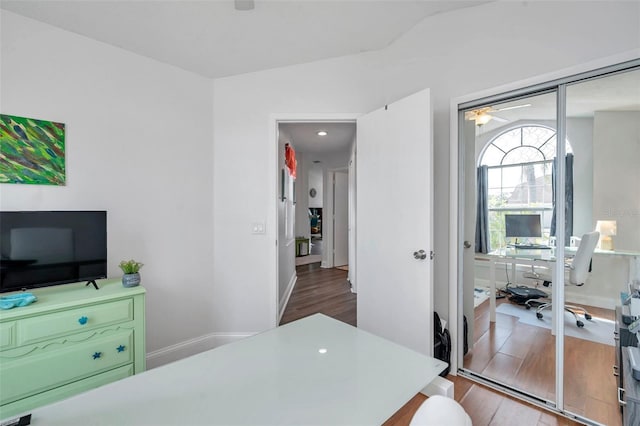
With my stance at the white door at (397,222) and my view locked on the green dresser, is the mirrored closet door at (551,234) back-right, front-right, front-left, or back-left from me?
back-left

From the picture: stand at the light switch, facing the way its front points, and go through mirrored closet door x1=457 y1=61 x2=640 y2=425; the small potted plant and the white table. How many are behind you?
0

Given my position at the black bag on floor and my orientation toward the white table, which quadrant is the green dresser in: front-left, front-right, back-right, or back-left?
front-right

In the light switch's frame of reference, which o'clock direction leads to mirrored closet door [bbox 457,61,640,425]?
The mirrored closet door is roughly at 10 o'clock from the light switch.

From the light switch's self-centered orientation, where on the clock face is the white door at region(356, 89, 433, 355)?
The white door is roughly at 10 o'clock from the light switch.

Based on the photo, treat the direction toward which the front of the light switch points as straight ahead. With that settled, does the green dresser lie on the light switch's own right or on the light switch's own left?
on the light switch's own right

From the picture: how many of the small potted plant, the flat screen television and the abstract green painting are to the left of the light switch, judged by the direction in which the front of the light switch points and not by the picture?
0

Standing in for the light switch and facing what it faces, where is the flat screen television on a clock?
The flat screen television is roughly at 2 o'clock from the light switch.

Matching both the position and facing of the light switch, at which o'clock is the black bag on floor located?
The black bag on floor is roughly at 10 o'clock from the light switch.

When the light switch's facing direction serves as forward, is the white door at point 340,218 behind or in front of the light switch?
behind

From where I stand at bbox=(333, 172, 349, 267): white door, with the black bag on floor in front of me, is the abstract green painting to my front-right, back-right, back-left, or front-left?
front-right

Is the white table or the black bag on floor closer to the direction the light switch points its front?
the white table

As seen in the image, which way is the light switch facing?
toward the camera

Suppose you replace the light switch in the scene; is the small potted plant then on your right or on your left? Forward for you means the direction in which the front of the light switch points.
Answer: on your right

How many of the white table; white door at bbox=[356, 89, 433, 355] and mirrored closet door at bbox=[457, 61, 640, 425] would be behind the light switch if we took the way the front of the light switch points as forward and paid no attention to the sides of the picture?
0
